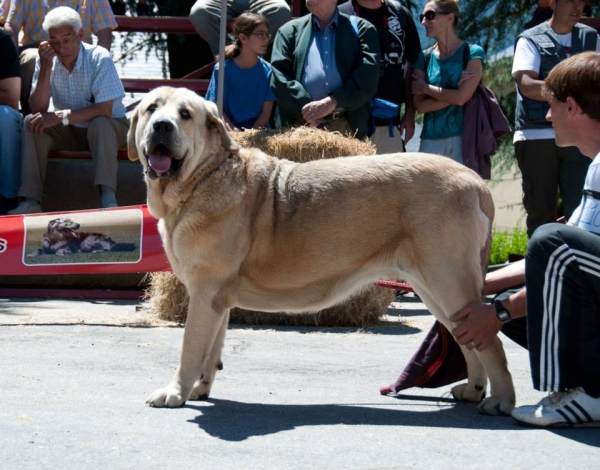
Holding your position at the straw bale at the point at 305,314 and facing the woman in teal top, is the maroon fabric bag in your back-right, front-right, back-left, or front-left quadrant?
back-right

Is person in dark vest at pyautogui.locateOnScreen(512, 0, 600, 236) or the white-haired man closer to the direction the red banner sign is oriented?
the person in dark vest

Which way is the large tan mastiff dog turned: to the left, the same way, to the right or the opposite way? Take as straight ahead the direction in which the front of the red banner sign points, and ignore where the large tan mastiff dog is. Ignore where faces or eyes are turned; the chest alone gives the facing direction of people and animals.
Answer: to the right

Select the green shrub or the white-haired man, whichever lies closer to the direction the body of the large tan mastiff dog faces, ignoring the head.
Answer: the white-haired man

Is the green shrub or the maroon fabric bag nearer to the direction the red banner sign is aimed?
the maroon fabric bag

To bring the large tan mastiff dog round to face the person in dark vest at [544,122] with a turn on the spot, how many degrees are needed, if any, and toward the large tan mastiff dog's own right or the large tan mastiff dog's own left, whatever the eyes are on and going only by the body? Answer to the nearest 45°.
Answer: approximately 135° to the large tan mastiff dog's own right

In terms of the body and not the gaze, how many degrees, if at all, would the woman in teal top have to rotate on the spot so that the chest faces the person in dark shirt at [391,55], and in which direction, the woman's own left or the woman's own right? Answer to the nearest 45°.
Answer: approximately 90° to the woman's own right

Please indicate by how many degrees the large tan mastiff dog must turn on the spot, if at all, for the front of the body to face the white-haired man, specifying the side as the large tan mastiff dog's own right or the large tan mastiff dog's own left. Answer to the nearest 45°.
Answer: approximately 45° to the large tan mastiff dog's own right

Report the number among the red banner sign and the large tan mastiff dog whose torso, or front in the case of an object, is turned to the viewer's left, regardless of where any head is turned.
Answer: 1

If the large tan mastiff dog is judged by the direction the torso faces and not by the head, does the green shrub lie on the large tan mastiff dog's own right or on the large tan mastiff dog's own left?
on the large tan mastiff dog's own right

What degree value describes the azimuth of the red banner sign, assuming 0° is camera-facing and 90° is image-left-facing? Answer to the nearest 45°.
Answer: approximately 0°

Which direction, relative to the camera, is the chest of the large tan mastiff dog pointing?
to the viewer's left
